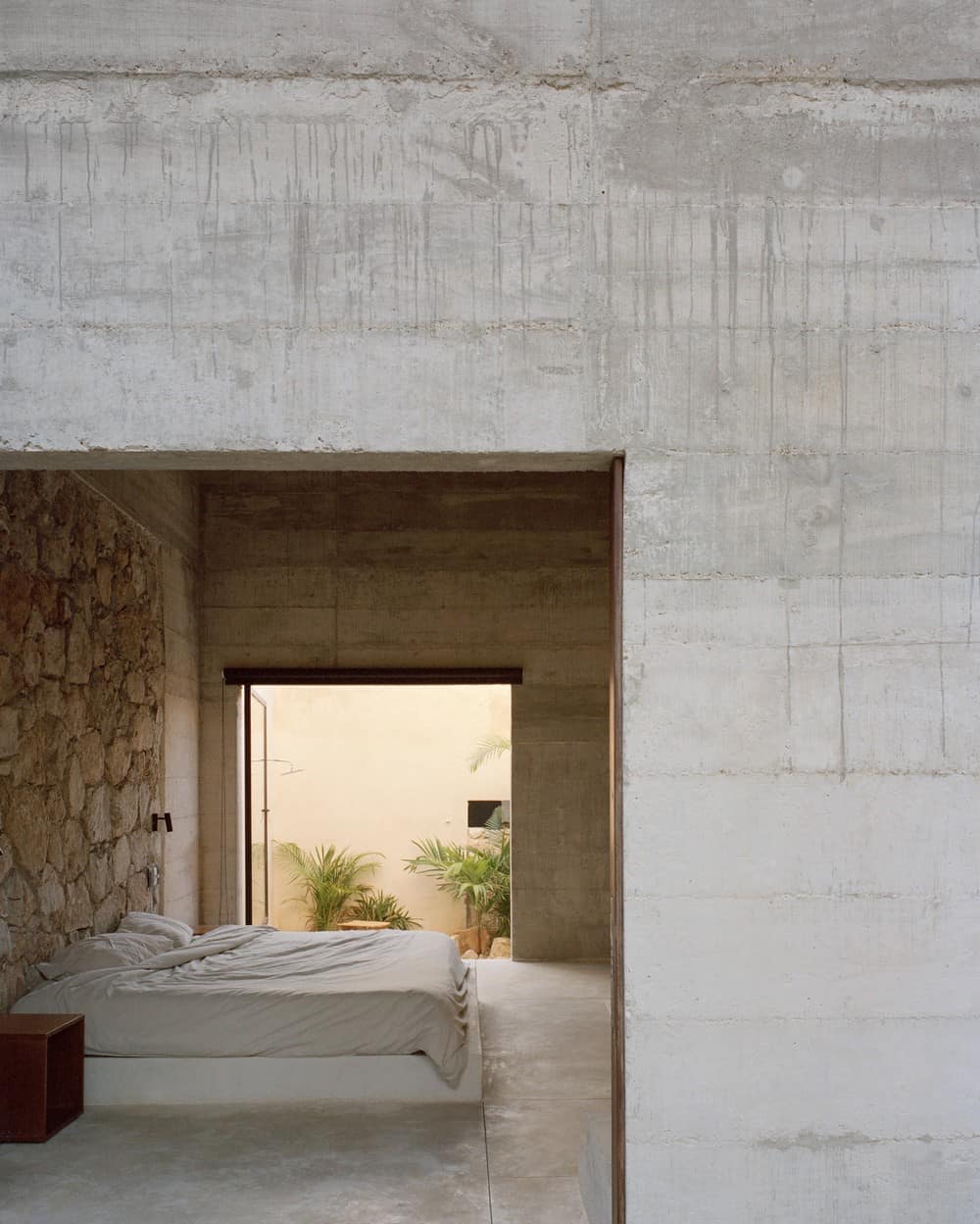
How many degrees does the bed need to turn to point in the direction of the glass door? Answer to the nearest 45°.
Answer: approximately 90° to its left

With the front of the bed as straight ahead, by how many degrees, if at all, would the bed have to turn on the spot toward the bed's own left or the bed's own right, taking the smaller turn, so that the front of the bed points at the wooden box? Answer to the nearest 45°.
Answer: approximately 135° to the bed's own right

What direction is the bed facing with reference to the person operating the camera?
facing to the right of the viewer

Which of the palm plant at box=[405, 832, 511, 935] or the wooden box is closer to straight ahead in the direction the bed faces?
the palm plant

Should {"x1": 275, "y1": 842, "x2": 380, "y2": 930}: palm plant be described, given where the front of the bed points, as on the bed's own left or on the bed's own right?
on the bed's own left

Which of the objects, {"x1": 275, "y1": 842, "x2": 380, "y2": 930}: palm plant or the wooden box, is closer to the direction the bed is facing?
the palm plant

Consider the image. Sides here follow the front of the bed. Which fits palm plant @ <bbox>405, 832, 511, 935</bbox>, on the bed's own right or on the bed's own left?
on the bed's own left
